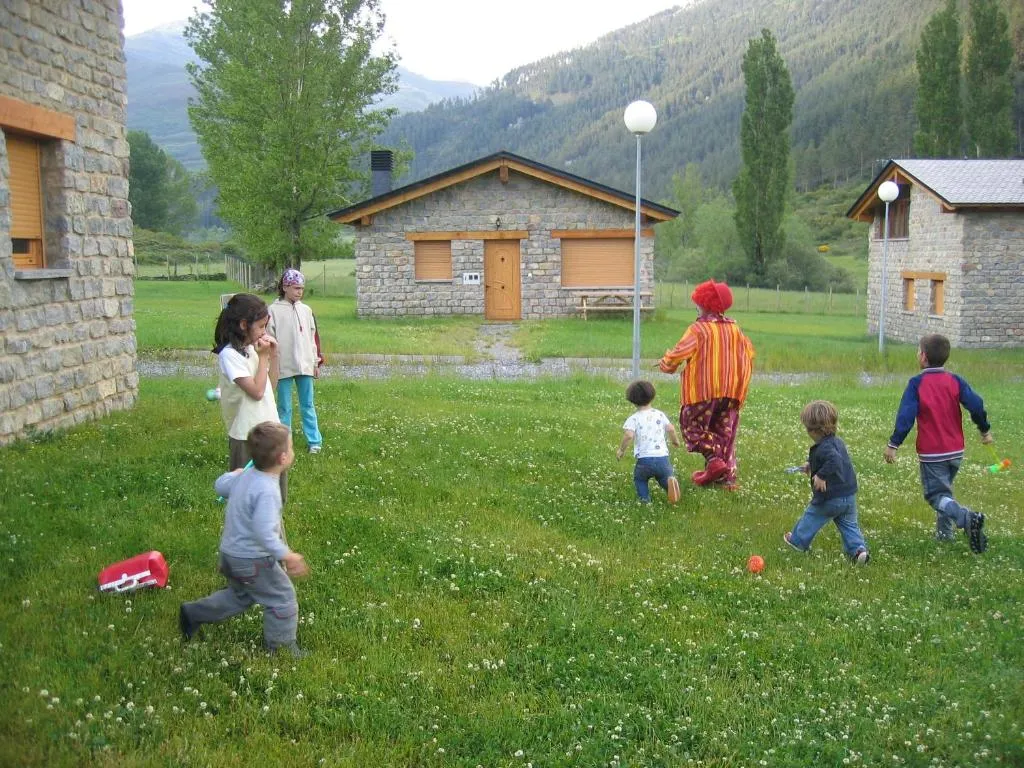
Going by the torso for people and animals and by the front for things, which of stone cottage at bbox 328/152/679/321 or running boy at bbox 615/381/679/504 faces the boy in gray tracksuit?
the stone cottage

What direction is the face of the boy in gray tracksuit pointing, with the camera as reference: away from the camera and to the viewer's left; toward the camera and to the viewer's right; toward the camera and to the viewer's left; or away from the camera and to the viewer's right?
away from the camera and to the viewer's right

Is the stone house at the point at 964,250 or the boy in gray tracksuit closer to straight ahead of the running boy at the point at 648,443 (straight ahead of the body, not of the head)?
the stone house

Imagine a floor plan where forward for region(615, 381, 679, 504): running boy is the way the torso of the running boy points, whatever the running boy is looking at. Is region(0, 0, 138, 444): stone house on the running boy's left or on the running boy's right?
on the running boy's left

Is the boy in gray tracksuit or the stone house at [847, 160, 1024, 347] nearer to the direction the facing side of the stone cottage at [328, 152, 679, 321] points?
the boy in gray tracksuit

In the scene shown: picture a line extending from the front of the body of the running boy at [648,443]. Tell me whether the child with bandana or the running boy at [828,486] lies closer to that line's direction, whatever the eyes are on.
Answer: the child with bandana

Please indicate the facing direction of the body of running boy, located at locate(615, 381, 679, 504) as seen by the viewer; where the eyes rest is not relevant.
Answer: away from the camera

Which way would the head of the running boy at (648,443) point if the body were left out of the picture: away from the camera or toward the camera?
away from the camera

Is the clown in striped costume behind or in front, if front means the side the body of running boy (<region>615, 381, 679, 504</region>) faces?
in front

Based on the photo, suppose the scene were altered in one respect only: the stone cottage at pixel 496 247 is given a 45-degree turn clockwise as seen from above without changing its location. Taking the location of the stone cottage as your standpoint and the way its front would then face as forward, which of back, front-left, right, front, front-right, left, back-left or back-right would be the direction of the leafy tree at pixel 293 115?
right

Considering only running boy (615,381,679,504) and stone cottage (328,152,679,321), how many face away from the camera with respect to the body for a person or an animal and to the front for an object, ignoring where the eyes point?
1
